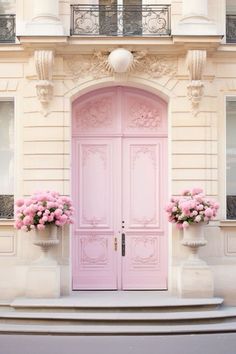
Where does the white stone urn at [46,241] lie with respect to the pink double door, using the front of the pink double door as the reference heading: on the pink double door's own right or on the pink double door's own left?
on the pink double door's own right

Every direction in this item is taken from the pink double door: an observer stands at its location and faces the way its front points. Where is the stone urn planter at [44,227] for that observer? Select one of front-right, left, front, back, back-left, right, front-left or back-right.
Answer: front-right

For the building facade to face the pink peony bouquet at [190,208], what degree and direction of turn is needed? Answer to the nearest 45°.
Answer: approximately 45° to its left

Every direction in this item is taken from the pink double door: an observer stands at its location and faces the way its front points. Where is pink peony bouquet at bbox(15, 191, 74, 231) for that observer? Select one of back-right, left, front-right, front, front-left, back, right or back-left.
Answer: front-right

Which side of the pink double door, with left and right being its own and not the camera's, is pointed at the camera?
front

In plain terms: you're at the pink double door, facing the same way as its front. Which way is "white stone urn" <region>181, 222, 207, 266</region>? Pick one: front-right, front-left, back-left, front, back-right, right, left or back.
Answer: front-left
